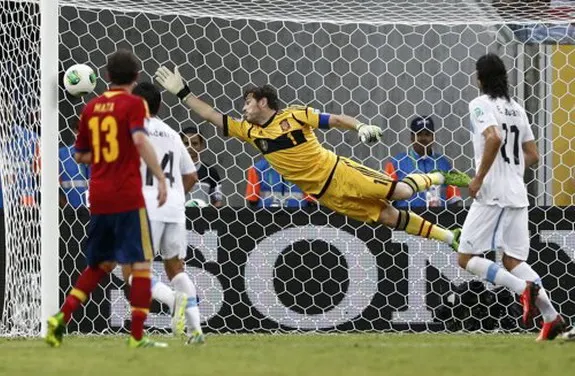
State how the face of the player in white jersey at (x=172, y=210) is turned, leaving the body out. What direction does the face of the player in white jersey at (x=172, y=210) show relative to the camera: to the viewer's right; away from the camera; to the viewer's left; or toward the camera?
away from the camera

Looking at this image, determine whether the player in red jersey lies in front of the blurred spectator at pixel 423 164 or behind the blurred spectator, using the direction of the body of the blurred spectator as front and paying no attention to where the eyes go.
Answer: in front

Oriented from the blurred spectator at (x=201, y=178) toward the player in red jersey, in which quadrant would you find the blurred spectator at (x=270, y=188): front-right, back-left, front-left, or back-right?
back-left

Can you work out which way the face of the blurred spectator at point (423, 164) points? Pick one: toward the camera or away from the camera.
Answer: toward the camera

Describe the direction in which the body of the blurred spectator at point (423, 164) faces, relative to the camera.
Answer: toward the camera

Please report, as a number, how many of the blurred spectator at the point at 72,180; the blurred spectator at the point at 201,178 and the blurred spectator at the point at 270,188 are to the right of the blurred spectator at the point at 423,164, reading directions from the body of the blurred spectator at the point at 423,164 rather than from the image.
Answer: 3

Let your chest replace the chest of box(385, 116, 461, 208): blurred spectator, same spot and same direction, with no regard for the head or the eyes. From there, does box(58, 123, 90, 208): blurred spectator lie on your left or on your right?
on your right

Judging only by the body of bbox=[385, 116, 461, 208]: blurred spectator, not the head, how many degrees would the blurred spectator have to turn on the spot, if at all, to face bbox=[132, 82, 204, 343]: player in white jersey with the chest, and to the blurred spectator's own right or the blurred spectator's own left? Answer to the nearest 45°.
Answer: approximately 45° to the blurred spectator's own right

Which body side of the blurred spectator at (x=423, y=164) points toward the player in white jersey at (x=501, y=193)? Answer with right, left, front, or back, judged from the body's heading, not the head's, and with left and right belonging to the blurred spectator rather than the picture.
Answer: front

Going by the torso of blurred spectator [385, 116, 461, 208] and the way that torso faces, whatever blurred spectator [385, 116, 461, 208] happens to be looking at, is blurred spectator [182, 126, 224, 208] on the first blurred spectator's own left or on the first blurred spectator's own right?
on the first blurred spectator's own right

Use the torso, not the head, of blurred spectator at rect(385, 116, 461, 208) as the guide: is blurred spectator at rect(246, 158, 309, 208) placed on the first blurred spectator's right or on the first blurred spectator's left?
on the first blurred spectator's right

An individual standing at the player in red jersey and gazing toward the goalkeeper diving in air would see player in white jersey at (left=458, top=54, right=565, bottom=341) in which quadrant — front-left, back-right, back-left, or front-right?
front-right

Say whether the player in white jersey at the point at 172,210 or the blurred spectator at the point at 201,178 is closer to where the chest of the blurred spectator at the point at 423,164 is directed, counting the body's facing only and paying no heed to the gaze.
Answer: the player in white jersey
